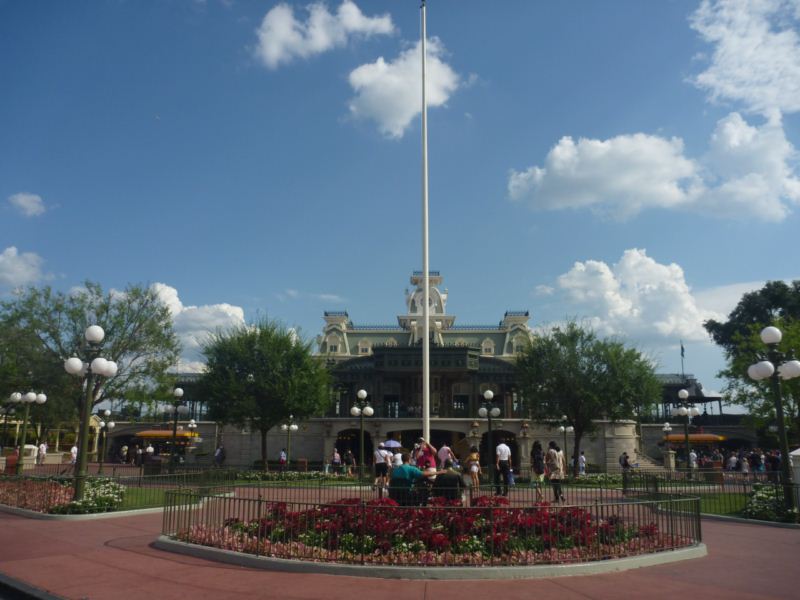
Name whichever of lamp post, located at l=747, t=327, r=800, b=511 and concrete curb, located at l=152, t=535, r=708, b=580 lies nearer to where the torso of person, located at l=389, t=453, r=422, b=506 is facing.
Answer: the lamp post

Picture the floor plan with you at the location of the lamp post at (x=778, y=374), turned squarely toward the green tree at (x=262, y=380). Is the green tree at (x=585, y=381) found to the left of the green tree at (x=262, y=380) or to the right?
right

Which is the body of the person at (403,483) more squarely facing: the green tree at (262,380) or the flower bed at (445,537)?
the green tree

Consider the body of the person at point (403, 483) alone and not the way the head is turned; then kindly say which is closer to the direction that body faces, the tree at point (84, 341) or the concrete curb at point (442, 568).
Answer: the tree

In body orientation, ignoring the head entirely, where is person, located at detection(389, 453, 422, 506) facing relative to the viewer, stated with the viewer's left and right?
facing away from the viewer

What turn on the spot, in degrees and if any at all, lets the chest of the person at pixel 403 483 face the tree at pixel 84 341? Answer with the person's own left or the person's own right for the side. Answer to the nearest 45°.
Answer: approximately 45° to the person's own left

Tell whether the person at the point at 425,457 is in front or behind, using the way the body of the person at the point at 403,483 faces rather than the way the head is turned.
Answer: in front

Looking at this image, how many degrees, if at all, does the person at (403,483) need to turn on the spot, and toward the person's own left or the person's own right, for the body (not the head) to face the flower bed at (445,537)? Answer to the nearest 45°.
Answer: approximately 180°

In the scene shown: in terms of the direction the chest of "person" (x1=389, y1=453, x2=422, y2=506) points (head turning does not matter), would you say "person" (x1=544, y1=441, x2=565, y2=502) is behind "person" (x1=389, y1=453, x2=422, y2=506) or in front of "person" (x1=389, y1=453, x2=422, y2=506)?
in front

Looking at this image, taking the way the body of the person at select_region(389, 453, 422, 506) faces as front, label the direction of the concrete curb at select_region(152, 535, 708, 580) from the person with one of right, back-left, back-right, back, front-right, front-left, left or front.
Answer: back
